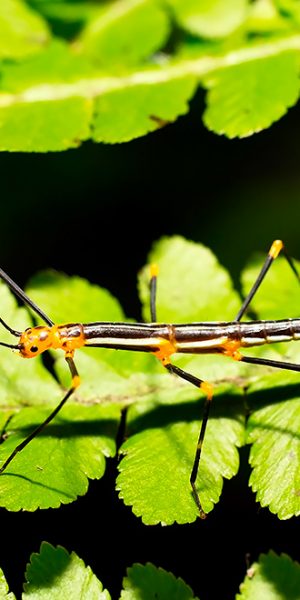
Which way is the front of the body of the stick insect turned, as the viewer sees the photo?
to the viewer's left
